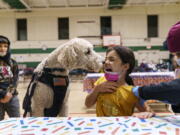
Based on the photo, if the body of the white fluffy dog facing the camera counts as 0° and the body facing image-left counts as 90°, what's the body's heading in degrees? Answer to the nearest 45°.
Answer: approximately 270°

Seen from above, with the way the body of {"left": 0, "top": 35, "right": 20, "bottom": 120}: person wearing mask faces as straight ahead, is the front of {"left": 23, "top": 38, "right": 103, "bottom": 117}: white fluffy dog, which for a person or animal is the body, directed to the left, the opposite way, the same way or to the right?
to the left

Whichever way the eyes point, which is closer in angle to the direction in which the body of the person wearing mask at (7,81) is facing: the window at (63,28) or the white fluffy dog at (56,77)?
the white fluffy dog

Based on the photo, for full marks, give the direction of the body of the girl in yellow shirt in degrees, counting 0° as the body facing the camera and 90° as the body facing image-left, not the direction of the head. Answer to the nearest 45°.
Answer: approximately 45°

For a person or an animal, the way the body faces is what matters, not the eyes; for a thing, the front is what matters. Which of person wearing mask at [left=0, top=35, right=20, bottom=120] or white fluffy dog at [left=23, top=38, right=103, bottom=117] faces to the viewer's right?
the white fluffy dog

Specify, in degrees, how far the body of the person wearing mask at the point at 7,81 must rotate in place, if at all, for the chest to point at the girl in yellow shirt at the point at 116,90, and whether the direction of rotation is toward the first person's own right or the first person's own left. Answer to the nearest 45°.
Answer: approximately 45° to the first person's own left

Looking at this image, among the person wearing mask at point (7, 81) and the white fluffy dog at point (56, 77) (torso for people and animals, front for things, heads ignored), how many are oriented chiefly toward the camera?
1

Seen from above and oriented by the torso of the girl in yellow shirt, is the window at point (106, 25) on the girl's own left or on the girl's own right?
on the girl's own right
